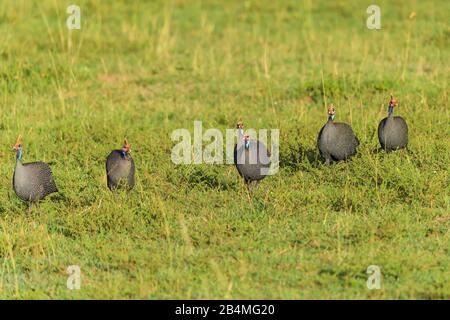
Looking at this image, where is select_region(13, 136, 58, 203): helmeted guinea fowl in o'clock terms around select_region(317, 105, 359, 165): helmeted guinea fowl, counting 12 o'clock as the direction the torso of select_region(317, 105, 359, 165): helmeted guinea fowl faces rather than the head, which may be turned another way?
select_region(13, 136, 58, 203): helmeted guinea fowl is roughly at 1 o'clock from select_region(317, 105, 359, 165): helmeted guinea fowl.

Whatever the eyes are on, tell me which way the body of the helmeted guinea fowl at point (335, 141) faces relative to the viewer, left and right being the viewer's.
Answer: facing the viewer and to the left of the viewer

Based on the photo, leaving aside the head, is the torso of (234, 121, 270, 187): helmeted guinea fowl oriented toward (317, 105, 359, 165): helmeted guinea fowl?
no

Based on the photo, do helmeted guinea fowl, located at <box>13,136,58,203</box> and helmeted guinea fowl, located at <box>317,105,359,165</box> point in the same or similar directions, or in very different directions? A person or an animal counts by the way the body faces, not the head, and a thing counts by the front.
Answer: same or similar directions

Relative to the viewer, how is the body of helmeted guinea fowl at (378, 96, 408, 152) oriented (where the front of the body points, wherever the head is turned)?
toward the camera

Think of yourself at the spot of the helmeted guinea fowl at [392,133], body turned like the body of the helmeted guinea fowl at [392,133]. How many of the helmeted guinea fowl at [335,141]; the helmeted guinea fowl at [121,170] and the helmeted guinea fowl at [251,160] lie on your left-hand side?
0

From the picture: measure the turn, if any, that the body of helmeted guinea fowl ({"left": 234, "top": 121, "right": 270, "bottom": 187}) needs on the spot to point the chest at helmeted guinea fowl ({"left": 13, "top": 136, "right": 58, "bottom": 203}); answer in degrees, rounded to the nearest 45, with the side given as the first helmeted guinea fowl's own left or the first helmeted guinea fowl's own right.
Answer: approximately 45° to the first helmeted guinea fowl's own right

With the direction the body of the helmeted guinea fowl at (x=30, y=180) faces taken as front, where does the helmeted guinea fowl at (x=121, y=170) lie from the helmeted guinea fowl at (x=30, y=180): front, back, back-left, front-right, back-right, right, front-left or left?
back-left

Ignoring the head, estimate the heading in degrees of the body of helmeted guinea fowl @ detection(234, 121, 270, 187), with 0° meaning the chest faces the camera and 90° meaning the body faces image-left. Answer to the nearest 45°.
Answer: approximately 45°

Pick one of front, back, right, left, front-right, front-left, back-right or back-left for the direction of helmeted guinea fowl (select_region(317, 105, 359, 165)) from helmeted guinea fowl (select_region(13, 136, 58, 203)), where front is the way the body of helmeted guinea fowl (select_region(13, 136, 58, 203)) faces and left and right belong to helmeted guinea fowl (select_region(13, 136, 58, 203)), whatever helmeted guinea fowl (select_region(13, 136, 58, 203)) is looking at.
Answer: back-left

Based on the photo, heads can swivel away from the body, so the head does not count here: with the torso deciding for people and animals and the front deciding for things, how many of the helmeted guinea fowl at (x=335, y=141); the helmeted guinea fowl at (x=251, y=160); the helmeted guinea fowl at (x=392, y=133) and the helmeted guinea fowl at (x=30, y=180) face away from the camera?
0

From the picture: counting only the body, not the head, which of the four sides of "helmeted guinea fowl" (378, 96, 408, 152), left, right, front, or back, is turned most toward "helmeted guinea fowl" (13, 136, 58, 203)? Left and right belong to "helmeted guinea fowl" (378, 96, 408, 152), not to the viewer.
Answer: right

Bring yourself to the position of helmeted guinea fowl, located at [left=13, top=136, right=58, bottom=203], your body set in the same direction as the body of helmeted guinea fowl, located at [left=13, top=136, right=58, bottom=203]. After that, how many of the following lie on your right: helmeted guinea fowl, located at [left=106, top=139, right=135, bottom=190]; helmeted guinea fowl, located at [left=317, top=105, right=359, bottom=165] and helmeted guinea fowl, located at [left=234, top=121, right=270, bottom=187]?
0
